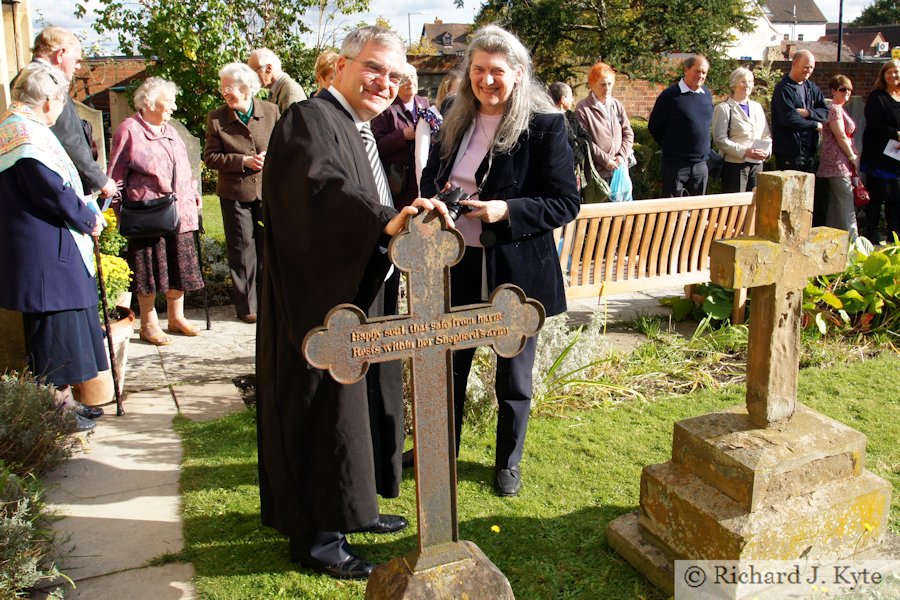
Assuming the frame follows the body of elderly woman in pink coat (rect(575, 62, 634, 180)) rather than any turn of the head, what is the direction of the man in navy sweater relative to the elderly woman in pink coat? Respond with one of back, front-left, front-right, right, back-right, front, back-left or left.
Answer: left

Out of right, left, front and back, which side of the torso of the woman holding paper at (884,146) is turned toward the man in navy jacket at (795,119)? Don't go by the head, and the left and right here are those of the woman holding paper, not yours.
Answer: right

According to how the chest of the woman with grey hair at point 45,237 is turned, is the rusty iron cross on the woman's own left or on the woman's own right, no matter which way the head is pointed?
on the woman's own right

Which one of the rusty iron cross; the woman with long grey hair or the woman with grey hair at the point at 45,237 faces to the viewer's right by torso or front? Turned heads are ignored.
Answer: the woman with grey hair

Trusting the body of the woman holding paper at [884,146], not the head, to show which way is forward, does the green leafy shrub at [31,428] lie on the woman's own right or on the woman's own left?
on the woman's own right

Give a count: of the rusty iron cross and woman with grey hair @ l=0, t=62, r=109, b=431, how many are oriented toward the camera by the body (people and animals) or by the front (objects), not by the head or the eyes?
1

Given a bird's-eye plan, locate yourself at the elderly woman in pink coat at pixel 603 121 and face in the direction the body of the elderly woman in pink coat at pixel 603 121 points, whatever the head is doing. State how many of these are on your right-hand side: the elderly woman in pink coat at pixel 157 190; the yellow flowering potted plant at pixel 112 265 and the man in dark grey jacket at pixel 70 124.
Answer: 3

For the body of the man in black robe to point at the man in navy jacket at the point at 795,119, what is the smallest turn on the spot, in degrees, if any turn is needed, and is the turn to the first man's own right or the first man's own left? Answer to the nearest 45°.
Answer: approximately 90° to the first man's own left
